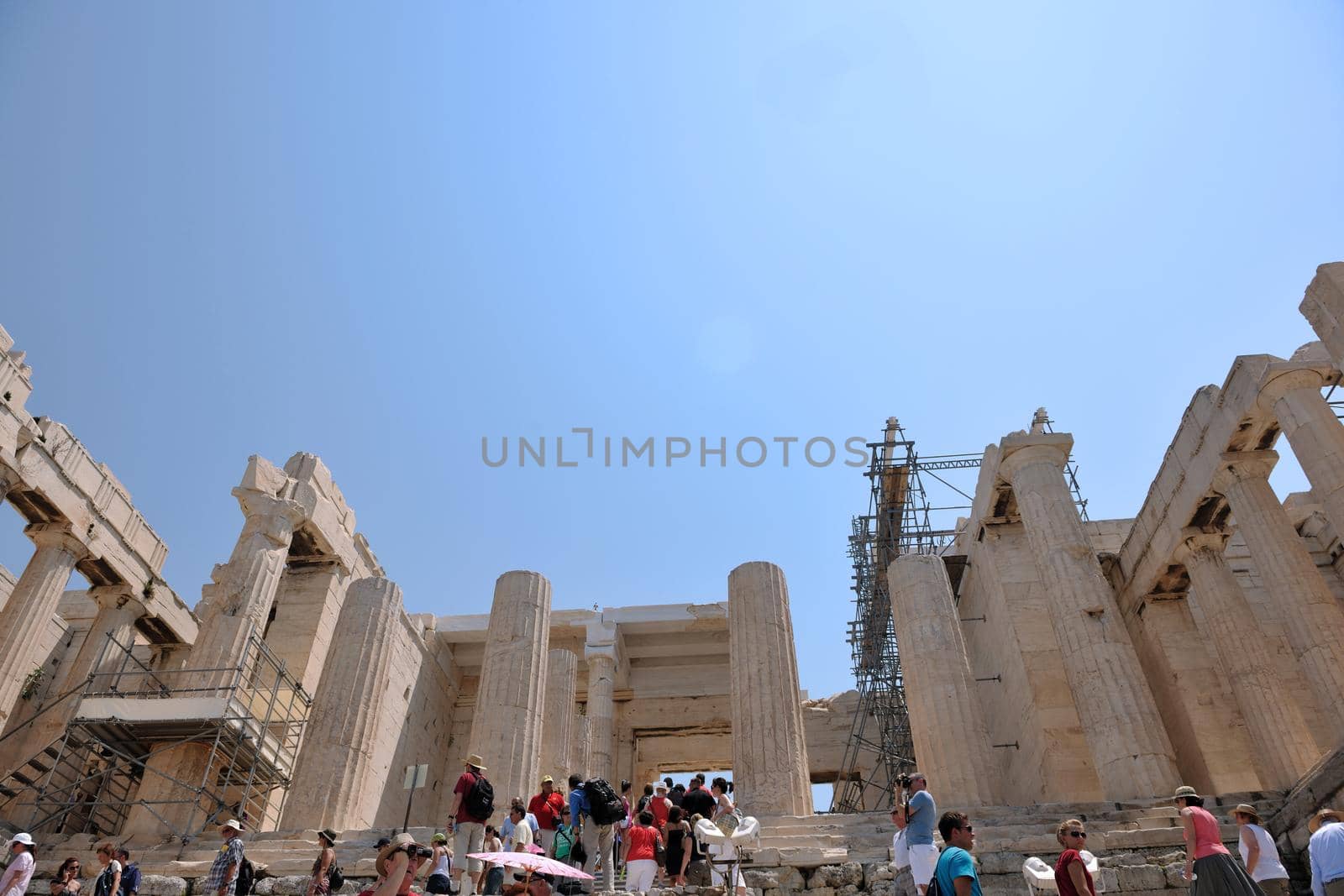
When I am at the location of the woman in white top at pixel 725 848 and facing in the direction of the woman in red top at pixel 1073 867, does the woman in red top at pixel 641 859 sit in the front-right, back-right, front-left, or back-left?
back-right

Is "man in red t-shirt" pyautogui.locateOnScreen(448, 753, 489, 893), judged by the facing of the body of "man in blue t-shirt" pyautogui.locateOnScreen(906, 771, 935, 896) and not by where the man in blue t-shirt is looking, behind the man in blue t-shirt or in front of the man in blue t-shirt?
in front

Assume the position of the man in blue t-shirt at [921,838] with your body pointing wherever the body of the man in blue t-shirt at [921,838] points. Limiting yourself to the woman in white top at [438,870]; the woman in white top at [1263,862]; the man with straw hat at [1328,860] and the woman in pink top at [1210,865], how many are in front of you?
1

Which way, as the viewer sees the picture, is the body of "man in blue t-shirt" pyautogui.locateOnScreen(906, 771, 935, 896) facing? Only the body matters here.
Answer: to the viewer's left

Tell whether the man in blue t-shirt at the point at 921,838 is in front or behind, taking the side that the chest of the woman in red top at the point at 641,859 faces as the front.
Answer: behind

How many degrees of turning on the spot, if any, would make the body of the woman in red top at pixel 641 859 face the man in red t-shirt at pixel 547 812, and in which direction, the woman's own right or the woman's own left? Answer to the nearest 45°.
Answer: approximately 45° to the woman's own left

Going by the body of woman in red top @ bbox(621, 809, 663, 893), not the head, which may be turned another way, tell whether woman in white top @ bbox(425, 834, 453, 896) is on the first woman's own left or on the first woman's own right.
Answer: on the first woman's own left

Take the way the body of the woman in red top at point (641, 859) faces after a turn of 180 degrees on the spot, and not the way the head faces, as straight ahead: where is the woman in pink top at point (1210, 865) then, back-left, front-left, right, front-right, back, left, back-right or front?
front-left

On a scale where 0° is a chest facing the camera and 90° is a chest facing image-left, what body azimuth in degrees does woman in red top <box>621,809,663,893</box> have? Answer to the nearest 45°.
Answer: approximately 180°

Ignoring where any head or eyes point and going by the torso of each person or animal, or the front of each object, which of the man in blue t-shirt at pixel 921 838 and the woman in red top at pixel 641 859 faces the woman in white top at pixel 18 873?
the man in blue t-shirt

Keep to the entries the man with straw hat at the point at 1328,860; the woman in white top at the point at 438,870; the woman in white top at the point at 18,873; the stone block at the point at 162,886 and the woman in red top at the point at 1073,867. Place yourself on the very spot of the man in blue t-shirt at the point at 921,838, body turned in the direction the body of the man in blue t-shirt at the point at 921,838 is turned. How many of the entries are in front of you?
3
